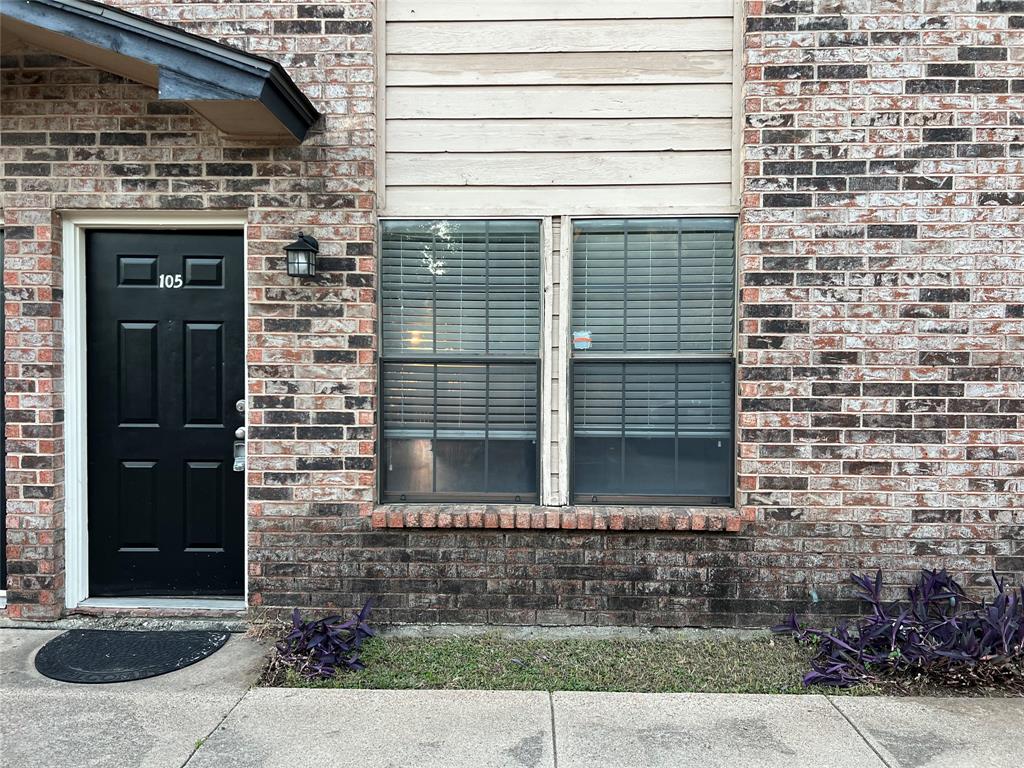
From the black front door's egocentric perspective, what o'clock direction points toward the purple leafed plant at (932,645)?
The purple leafed plant is roughly at 10 o'clock from the black front door.

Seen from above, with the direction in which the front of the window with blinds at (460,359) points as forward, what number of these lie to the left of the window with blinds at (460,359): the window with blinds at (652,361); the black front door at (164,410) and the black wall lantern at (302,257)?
1

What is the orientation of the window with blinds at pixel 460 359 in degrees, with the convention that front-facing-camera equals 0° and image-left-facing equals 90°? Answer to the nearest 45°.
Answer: approximately 0°

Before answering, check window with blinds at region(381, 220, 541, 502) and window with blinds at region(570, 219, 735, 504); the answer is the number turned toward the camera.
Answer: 2

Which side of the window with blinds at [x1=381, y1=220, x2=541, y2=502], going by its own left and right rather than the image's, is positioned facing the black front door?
right

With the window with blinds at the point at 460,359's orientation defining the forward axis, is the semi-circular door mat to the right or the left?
on its right

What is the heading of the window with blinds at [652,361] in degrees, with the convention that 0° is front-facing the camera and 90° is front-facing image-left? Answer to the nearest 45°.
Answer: approximately 0°
